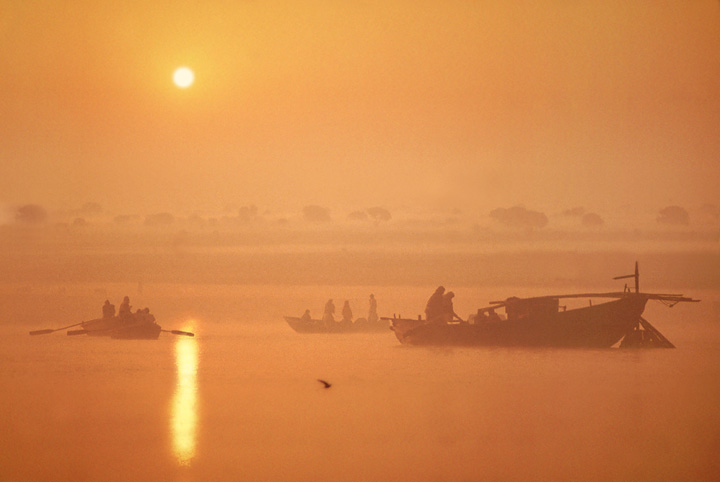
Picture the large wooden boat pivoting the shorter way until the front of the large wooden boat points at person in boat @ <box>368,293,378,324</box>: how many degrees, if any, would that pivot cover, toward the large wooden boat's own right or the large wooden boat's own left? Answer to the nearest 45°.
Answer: approximately 45° to the large wooden boat's own right

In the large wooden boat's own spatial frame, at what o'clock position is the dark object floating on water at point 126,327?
The dark object floating on water is roughly at 12 o'clock from the large wooden boat.

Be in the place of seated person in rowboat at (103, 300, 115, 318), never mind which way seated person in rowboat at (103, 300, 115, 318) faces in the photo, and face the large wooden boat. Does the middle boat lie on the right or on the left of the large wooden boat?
left

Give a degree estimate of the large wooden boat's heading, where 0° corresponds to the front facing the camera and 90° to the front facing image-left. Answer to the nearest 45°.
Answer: approximately 90°

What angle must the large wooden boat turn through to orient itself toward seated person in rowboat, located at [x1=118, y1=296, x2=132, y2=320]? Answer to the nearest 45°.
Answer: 0° — it already faces them

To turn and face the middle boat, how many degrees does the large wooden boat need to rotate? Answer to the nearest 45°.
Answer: approximately 45° to its right

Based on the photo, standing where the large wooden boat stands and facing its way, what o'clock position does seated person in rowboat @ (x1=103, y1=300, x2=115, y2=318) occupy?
The seated person in rowboat is roughly at 12 o'clock from the large wooden boat.
